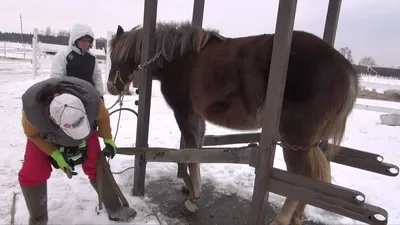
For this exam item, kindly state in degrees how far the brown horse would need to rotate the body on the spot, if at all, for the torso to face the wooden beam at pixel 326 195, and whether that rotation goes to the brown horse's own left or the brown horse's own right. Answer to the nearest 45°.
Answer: approximately 135° to the brown horse's own left

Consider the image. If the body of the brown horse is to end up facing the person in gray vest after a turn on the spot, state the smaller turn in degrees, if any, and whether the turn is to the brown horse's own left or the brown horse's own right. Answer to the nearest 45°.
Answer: approximately 45° to the brown horse's own left

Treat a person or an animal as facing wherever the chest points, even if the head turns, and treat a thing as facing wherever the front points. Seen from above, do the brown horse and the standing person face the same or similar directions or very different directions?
very different directions

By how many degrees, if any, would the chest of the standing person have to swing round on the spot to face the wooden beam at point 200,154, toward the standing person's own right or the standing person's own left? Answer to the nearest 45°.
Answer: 0° — they already face it

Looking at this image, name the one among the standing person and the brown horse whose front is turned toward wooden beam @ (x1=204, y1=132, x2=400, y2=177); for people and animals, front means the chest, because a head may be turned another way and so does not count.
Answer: the standing person

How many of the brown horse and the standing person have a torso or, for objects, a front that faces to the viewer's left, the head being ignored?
1

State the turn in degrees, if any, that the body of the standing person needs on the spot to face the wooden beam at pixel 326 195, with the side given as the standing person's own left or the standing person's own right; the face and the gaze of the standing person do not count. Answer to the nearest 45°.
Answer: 0° — they already face it

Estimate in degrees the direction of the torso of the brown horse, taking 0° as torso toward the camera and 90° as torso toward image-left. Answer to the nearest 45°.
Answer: approximately 90°

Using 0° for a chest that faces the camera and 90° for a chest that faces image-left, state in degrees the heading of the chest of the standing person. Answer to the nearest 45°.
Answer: approximately 315°
